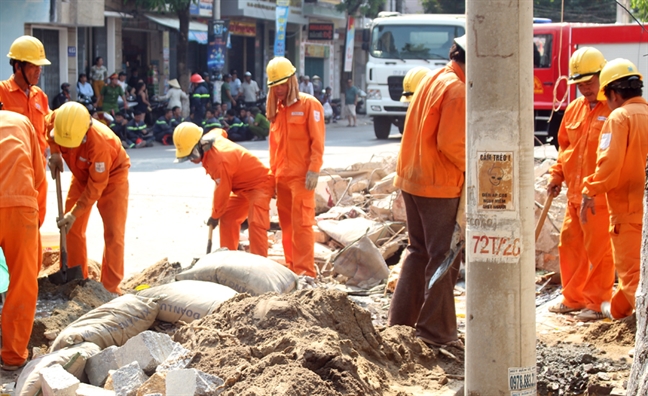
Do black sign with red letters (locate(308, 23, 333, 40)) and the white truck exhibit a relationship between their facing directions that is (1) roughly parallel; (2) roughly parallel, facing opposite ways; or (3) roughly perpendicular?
roughly parallel

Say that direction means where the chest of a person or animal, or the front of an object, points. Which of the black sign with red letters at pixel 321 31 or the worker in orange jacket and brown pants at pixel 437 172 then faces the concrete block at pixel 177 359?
the black sign with red letters

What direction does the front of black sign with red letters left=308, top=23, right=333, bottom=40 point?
toward the camera

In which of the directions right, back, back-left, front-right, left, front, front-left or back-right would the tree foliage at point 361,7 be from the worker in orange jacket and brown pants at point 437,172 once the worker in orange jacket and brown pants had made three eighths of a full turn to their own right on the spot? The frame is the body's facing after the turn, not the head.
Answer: back

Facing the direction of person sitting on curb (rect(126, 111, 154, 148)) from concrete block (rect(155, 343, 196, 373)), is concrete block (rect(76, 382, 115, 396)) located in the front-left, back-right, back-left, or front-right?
back-left

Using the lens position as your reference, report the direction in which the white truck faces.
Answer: facing the viewer

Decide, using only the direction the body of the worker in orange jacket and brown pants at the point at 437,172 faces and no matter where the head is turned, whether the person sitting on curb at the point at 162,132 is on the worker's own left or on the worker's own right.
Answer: on the worker's own left

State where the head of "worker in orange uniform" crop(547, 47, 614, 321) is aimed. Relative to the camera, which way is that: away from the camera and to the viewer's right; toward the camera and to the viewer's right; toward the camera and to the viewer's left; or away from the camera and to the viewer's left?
toward the camera and to the viewer's left

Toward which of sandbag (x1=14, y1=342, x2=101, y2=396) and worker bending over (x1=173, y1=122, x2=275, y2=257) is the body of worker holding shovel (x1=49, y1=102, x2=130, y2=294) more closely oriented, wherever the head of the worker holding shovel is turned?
the sandbag

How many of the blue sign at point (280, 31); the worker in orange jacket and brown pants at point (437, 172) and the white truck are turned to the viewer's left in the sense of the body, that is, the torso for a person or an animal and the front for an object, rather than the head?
0

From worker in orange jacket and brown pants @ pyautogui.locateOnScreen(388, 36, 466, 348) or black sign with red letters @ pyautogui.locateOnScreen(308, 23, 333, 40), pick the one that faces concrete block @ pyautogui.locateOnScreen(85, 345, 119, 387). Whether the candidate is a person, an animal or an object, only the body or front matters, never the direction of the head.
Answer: the black sign with red letters

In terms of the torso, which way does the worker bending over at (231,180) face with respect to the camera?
to the viewer's left

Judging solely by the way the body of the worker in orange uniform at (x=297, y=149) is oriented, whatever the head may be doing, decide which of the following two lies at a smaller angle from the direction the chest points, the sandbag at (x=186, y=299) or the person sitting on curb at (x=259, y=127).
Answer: the sandbag

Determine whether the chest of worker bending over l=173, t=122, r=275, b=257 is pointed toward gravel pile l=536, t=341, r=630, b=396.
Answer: no

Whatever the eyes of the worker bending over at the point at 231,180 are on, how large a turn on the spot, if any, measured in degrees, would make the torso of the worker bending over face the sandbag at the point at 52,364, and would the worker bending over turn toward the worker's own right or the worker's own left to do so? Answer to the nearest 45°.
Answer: approximately 90° to the worker's own left

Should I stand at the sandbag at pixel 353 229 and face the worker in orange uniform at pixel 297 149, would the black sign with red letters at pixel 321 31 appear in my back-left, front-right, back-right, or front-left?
back-right

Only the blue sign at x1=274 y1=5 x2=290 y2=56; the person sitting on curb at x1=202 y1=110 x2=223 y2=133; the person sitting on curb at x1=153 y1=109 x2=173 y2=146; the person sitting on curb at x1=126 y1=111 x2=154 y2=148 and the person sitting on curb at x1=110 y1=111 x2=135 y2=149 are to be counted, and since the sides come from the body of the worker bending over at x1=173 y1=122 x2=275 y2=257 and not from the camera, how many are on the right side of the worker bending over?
5

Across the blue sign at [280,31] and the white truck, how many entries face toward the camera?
2
